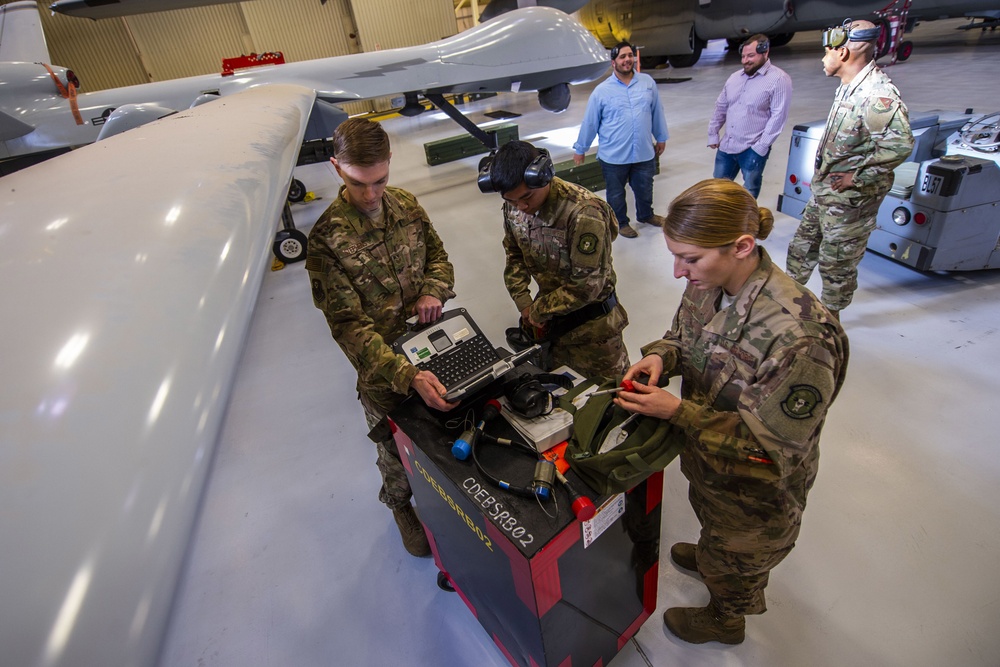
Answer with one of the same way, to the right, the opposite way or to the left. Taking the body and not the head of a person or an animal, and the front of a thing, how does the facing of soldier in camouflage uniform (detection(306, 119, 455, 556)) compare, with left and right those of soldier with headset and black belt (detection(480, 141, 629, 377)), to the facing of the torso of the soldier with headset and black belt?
to the left

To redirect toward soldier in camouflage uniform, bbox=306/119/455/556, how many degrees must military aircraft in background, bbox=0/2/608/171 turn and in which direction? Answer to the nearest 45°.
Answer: approximately 90° to its right

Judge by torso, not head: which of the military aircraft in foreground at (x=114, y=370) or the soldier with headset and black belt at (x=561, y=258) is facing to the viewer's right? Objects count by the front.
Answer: the military aircraft in foreground

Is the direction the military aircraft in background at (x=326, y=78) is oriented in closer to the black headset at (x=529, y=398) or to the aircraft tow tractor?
the aircraft tow tractor

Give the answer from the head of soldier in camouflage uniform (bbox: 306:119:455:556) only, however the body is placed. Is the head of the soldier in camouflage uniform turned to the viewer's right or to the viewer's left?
to the viewer's right

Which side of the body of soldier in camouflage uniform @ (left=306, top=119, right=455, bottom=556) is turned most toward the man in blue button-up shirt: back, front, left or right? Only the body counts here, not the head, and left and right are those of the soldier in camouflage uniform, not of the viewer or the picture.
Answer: left

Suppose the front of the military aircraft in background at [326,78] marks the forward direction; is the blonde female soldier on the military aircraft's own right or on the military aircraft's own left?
on the military aircraft's own right

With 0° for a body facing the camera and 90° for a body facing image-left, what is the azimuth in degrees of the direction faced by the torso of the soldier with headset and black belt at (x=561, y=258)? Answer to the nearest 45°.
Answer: approximately 45°

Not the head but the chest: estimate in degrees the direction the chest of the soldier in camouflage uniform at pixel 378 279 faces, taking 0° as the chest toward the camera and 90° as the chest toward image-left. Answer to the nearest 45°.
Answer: approximately 315°

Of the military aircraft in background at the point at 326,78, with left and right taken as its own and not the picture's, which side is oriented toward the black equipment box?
right

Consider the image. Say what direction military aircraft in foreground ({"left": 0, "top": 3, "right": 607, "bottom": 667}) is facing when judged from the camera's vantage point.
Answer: facing to the right of the viewer

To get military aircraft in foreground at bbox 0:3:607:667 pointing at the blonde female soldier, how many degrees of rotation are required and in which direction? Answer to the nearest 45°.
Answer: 0° — it already faces them
